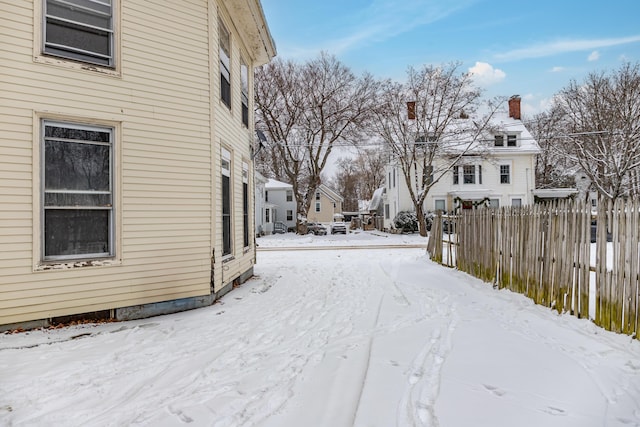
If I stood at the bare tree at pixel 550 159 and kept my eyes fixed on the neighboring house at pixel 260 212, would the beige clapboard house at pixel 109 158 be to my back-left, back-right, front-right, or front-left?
front-left

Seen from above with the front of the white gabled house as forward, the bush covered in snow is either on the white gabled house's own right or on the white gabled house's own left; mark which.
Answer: on the white gabled house's own right

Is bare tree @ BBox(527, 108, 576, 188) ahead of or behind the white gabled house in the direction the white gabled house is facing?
behind

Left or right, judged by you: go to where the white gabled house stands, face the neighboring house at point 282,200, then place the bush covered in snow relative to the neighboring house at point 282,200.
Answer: left

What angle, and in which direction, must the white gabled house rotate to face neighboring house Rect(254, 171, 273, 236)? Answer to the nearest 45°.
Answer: approximately 90° to its right

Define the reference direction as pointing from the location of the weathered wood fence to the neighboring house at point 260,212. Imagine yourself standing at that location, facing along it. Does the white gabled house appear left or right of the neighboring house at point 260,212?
right

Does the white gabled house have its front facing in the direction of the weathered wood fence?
yes

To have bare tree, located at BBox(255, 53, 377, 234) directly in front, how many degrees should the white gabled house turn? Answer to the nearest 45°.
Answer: approximately 45° to its right

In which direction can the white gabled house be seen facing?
toward the camera

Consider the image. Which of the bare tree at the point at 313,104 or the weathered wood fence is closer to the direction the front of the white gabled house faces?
the weathered wood fence

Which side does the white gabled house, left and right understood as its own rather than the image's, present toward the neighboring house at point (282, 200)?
right

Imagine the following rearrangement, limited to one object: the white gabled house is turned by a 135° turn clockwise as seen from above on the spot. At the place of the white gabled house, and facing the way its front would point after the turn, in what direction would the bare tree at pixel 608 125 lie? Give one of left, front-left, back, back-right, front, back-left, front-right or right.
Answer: back-right

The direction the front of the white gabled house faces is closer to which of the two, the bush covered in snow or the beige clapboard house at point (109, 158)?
the beige clapboard house

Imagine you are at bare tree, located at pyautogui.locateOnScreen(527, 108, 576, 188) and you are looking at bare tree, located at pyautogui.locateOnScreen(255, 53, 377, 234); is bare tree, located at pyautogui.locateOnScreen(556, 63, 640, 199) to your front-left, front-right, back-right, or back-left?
front-left

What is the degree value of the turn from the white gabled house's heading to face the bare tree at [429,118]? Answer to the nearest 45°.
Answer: approximately 45° to its right

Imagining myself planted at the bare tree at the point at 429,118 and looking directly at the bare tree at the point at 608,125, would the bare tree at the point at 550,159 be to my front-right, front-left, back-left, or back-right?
front-left

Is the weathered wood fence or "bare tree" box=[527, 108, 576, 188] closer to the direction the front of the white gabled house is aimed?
the weathered wood fence
